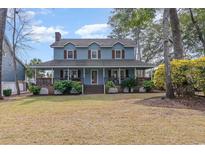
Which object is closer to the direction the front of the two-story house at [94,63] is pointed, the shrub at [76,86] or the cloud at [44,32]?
the shrub

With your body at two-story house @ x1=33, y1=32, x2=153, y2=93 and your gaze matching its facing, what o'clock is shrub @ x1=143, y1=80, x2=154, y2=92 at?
The shrub is roughly at 10 o'clock from the two-story house.

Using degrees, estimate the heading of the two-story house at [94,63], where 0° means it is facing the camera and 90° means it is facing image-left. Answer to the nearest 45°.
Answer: approximately 0°

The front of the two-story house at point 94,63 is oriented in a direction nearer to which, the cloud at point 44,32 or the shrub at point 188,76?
the shrub

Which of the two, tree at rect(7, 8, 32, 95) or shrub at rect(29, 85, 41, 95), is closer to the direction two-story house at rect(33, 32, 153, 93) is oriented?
the shrub

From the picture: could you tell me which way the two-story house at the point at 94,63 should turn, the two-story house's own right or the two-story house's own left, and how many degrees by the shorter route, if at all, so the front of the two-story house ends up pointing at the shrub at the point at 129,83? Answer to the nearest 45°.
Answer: approximately 45° to the two-story house's own left
